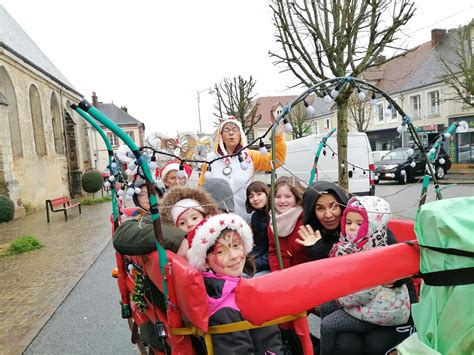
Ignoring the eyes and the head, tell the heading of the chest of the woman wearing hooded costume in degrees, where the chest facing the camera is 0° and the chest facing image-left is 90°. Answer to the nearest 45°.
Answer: approximately 0°

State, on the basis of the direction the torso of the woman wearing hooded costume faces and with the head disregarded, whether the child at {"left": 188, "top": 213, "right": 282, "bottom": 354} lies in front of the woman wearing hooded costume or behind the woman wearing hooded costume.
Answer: in front

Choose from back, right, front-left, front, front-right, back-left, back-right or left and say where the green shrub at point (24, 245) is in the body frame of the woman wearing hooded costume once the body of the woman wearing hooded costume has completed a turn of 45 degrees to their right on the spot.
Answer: right

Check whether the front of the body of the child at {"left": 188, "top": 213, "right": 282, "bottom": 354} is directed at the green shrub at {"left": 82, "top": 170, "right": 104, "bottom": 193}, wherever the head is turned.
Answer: no

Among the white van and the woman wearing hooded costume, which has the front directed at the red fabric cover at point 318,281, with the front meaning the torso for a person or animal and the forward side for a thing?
the woman wearing hooded costume

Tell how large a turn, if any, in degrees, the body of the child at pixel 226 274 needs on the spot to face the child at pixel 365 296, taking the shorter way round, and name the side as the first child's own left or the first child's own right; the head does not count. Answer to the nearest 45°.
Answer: approximately 45° to the first child's own left

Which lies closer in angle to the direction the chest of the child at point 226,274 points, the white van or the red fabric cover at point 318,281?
the red fabric cover

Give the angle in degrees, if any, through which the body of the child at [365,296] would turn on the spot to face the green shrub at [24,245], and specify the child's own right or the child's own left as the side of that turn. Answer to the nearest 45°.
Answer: approximately 45° to the child's own right

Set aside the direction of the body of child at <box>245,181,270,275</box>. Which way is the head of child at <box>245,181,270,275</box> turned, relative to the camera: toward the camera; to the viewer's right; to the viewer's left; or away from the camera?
toward the camera

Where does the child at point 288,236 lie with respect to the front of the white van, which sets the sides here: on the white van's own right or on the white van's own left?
on the white van's own left
